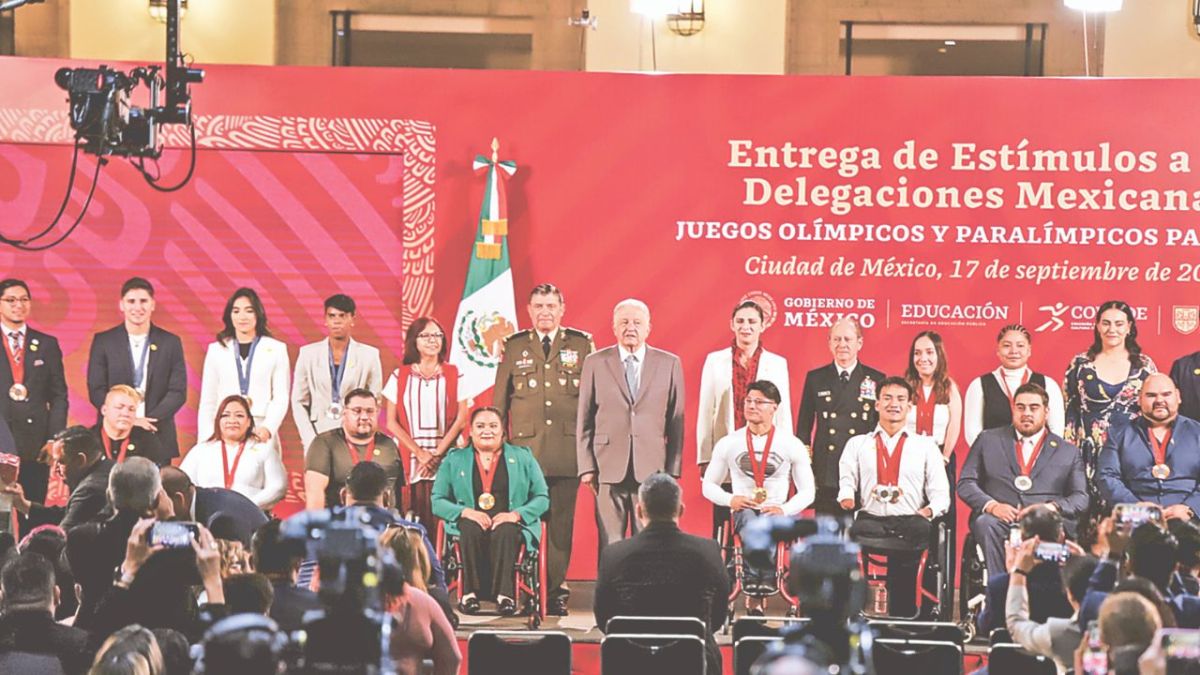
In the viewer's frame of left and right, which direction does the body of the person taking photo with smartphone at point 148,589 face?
facing away from the viewer

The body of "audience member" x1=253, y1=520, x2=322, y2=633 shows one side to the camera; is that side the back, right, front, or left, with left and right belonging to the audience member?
back

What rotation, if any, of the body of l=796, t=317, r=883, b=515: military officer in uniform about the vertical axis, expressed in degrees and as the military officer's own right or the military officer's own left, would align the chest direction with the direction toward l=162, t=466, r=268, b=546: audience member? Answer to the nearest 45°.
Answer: approximately 45° to the military officer's own right

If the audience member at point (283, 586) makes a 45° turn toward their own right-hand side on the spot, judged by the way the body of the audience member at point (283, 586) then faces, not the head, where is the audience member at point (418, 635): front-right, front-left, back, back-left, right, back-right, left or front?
right

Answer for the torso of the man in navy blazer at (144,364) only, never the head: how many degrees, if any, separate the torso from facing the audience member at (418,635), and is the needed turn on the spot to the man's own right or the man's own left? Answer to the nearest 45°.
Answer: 0° — they already face them

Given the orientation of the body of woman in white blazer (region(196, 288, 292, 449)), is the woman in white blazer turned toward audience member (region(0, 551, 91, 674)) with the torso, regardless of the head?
yes

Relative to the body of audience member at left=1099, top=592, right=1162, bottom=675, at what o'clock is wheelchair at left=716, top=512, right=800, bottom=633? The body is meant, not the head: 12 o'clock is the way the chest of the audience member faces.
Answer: The wheelchair is roughly at 11 o'clock from the audience member.

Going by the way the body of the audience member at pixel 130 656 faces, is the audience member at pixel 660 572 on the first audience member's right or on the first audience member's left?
on the first audience member's right

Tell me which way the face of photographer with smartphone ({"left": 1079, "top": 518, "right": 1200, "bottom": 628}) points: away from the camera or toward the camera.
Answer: away from the camera
